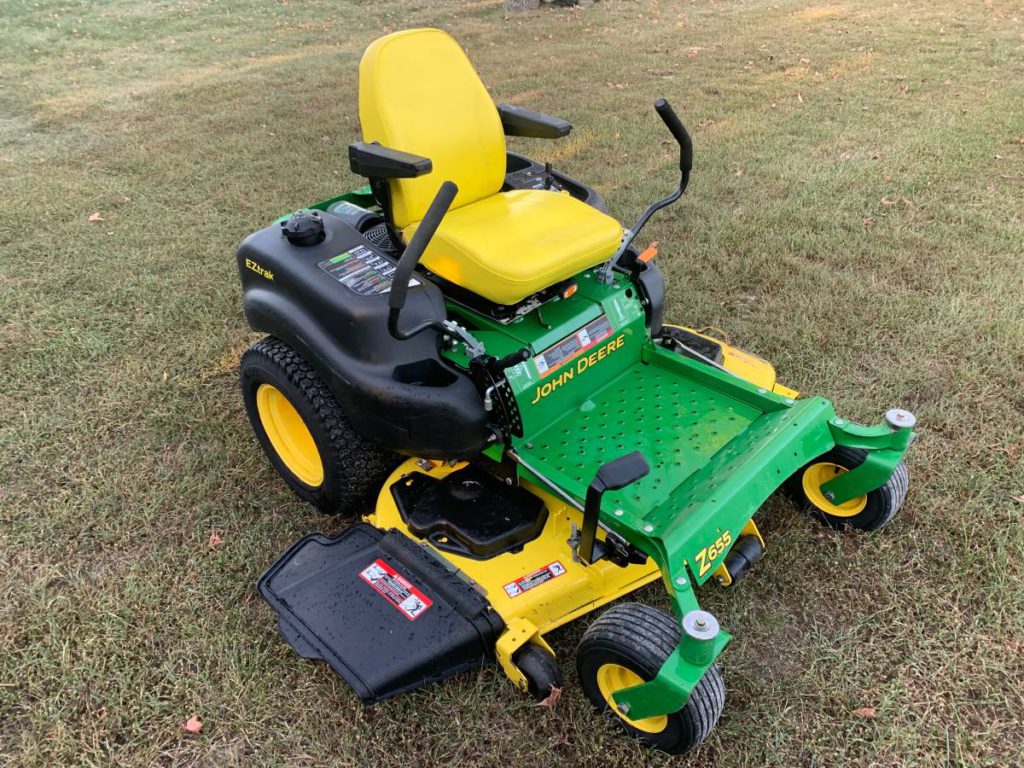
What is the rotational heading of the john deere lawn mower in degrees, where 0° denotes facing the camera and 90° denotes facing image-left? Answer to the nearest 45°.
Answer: approximately 315°

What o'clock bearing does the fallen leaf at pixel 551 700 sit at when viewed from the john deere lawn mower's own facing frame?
The fallen leaf is roughly at 1 o'clock from the john deere lawn mower.
